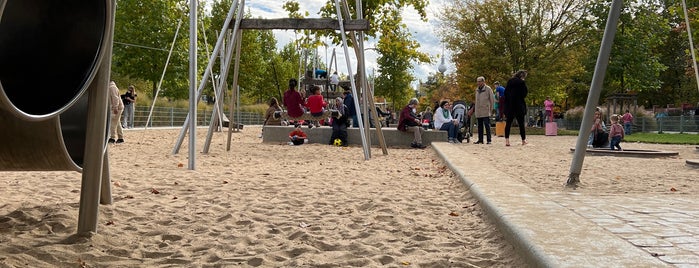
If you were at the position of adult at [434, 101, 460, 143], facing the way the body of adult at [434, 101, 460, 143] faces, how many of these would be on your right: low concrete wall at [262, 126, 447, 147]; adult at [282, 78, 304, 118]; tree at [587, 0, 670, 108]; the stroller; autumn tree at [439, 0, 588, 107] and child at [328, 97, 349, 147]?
3

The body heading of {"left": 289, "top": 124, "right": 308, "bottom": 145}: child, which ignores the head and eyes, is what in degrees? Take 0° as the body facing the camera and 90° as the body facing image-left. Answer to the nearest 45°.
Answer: approximately 0°

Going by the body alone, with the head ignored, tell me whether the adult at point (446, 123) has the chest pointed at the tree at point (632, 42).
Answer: no
